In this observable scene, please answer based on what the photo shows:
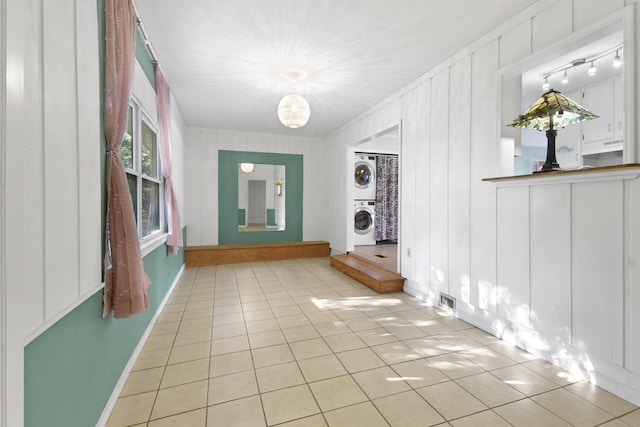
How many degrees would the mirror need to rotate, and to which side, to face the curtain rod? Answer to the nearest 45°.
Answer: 0° — it already faces it

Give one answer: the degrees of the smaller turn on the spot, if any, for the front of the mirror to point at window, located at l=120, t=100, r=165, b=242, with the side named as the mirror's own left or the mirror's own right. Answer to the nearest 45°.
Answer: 0° — it already faces it

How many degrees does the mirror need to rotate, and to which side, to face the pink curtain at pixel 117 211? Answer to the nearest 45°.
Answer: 0° — it already faces it

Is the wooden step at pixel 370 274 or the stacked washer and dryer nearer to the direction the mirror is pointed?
the wooden step

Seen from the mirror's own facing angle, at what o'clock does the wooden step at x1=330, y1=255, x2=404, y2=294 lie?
The wooden step is roughly at 11 o'clock from the mirror.

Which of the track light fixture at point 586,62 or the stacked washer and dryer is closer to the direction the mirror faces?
the track light fixture

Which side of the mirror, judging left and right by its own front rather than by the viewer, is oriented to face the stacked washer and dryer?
left

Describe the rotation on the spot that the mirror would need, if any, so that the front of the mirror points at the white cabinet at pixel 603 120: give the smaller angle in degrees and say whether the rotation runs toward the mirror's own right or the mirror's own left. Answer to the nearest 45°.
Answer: approximately 45° to the mirror's own left

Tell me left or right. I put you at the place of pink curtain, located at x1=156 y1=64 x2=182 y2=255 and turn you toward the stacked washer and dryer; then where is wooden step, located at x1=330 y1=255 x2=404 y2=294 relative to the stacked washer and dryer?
right

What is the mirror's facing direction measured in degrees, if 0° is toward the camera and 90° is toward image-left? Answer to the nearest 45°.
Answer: approximately 0°
